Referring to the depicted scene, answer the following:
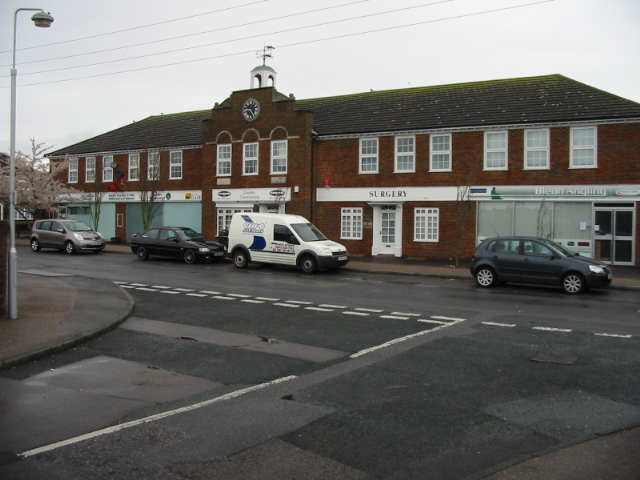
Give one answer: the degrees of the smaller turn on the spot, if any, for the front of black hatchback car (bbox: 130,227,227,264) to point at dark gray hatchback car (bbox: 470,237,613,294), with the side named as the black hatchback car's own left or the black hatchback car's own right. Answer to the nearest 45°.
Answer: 0° — it already faces it

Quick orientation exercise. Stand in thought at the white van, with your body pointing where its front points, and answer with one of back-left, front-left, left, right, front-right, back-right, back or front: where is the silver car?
back

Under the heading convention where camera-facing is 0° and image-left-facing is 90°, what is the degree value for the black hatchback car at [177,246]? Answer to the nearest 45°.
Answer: approximately 315°

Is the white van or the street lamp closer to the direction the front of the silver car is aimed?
the white van

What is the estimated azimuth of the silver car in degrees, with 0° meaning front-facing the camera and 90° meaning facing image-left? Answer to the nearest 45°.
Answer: approximately 315°

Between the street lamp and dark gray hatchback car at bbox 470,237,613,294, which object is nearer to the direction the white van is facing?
the dark gray hatchback car

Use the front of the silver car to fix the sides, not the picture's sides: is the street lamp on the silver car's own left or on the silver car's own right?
on the silver car's own right

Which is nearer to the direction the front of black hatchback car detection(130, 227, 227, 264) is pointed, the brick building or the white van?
the white van
